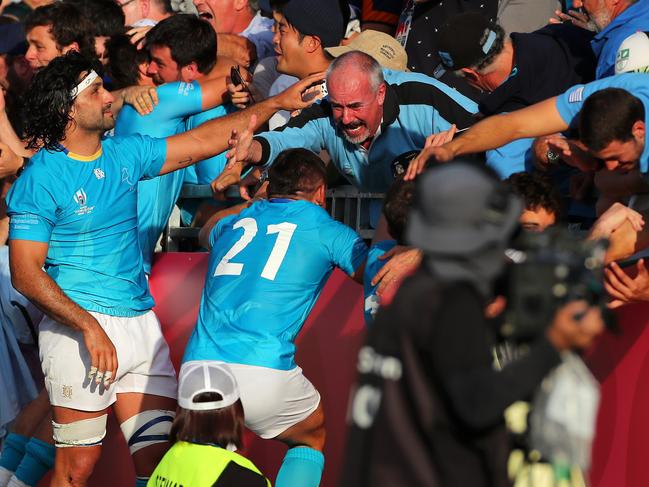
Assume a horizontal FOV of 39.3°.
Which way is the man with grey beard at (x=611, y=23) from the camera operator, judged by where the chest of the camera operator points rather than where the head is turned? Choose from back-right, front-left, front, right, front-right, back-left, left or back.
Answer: front-left

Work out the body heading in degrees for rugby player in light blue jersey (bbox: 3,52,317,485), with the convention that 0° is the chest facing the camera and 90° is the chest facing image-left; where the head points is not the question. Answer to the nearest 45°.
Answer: approximately 315°

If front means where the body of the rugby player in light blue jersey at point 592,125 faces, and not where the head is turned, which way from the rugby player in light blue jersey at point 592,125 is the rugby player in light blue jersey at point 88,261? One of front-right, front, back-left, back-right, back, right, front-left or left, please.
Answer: front-right

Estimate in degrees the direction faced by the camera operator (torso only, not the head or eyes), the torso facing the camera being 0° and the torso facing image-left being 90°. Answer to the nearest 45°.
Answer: approximately 225°

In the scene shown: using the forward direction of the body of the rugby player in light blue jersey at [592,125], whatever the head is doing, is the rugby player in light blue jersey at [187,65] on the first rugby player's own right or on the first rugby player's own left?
on the first rugby player's own right

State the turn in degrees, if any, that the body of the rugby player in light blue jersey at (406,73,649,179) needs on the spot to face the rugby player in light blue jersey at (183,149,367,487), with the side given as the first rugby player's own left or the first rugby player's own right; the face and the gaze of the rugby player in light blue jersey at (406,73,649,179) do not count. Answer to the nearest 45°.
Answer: approximately 45° to the first rugby player's own right

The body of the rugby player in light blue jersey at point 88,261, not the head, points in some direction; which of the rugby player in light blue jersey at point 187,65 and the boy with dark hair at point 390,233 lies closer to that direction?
the boy with dark hair

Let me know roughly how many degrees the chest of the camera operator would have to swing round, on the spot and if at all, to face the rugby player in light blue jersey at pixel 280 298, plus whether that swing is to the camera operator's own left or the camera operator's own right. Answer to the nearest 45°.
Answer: approximately 90° to the camera operator's own left

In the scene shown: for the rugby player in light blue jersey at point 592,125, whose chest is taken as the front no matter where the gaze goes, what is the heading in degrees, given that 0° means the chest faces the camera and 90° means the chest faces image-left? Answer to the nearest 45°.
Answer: approximately 45°

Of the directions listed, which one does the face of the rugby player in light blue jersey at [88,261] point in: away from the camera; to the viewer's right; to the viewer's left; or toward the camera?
to the viewer's right
